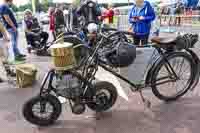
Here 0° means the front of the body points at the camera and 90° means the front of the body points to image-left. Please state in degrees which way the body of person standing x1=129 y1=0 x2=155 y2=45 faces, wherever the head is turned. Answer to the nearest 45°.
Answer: approximately 45°

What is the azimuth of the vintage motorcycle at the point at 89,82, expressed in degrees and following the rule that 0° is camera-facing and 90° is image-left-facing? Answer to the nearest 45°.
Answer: approximately 45°

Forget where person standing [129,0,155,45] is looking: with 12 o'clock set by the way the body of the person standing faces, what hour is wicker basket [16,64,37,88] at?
The wicker basket is roughly at 1 o'clock from the person standing.

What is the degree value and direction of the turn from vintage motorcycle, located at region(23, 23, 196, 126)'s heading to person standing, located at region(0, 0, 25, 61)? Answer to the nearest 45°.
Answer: approximately 90° to its right

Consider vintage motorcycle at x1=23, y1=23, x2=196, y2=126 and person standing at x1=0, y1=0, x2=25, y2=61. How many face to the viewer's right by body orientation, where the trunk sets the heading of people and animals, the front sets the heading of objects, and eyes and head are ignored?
1

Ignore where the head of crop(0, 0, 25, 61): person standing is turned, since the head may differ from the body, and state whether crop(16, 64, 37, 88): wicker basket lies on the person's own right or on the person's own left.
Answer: on the person's own right

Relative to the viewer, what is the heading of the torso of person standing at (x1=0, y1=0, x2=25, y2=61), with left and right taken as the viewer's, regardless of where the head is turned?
facing to the right of the viewer
